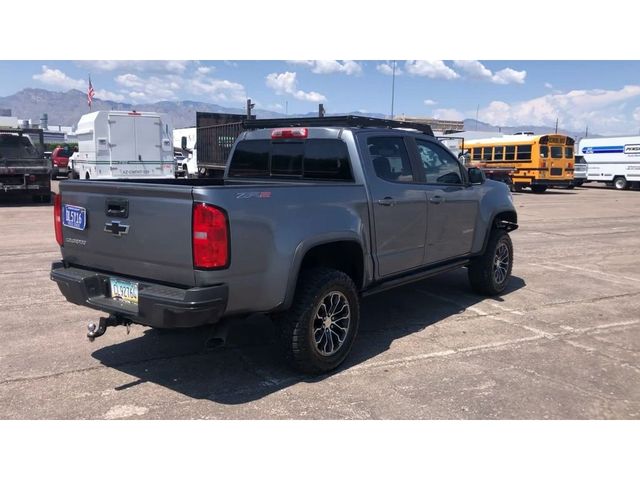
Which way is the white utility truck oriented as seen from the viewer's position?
away from the camera

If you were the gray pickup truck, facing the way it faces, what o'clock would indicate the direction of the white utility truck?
The white utility truck is roughly at 10 o'clock from the gray pickup truck.

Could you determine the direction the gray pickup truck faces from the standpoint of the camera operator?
facing away from the viewer and to the right of the viewer

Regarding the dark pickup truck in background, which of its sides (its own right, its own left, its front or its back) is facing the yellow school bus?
right

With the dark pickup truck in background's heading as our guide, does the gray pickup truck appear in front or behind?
behind

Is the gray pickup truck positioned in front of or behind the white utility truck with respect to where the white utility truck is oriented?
behind

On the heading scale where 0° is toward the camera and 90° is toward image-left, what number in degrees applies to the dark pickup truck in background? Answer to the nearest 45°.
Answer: approximately 180°

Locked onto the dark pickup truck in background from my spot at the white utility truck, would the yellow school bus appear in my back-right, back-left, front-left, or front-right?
back-left

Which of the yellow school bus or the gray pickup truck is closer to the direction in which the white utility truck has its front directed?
the yellow school bus

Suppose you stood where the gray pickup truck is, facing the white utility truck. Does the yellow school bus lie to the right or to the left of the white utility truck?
right

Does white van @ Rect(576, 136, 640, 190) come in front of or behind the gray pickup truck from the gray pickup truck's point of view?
in front

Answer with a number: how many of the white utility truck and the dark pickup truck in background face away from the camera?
2
